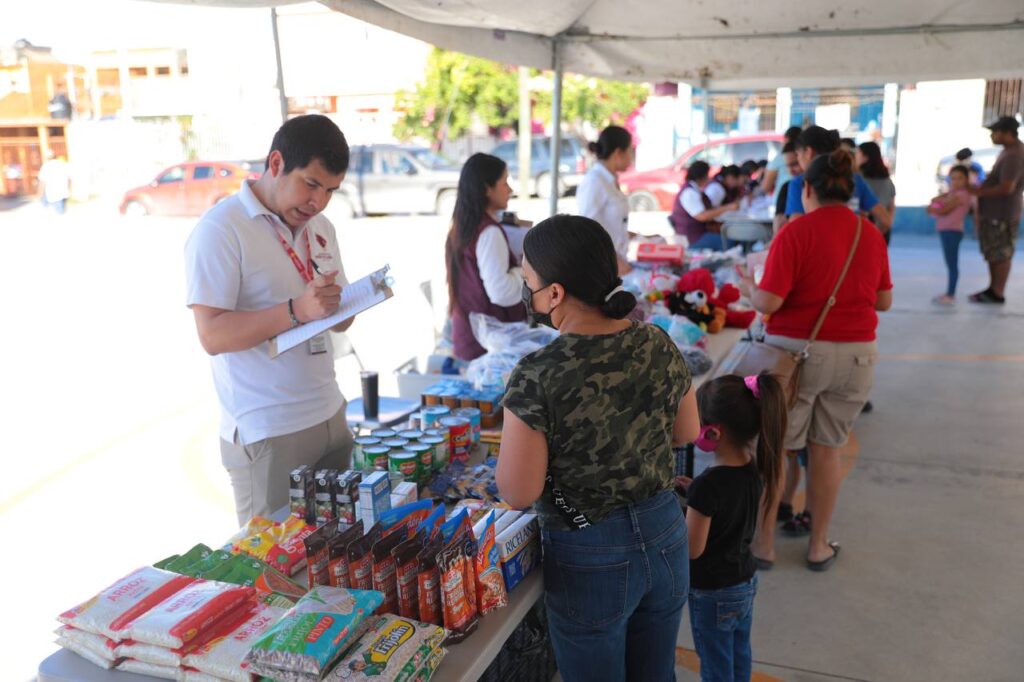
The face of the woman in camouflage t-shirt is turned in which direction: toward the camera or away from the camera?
away from the camera

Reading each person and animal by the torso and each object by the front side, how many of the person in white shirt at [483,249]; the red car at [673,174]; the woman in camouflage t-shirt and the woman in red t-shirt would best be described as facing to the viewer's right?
1

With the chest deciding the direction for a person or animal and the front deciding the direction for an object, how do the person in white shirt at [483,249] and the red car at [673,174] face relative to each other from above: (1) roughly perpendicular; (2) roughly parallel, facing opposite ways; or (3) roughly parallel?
roughly parallel, facing opposite ways

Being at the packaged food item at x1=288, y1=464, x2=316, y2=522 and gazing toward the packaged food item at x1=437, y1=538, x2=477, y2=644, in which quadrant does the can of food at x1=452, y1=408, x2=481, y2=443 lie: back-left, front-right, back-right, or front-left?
back-left

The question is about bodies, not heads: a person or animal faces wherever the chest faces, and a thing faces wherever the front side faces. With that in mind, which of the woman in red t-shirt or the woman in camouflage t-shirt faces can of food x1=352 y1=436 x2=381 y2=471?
the woman in camouflage t-shirt

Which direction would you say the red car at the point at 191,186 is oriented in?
to the viewer's left

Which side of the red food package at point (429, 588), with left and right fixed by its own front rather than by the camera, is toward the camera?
front

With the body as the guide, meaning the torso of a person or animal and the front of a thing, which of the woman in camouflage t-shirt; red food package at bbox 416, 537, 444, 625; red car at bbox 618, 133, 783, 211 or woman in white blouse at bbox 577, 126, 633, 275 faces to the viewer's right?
the woman in white blouse

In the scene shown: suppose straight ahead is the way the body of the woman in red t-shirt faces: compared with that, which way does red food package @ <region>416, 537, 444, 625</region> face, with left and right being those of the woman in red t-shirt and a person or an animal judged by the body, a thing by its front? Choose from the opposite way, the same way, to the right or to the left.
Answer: the opposite way

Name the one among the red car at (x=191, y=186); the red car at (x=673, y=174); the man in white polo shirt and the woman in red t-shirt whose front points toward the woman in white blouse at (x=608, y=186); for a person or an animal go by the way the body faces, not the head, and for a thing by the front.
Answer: the woman in red t-shirt

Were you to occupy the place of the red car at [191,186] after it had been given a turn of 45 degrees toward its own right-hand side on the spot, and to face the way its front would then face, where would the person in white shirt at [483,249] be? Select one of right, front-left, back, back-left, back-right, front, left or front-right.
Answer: back-left

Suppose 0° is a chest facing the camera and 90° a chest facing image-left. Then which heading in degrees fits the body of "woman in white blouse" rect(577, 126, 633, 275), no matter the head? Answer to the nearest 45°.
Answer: approximately 270°

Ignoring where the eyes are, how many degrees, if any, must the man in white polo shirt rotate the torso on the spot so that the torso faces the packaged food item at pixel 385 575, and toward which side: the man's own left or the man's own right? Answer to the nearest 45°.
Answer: approximately 45° to the man's own right

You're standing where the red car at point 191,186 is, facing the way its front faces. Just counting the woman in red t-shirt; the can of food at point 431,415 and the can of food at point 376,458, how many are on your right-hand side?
0

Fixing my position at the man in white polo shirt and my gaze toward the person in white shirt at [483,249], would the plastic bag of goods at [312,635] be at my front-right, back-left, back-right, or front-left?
back-right

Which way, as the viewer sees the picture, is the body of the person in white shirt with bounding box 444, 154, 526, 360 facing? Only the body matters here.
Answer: to the viewer's right

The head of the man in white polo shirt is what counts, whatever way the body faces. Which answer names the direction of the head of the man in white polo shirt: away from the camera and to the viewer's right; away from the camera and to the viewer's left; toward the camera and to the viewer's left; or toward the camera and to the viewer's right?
toward the camera and to the viewer's right

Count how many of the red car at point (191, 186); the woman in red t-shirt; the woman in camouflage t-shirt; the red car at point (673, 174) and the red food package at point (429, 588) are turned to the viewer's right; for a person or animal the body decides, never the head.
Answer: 0

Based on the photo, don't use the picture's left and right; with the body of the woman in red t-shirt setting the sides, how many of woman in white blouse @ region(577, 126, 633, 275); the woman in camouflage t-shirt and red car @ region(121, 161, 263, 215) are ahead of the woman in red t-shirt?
2

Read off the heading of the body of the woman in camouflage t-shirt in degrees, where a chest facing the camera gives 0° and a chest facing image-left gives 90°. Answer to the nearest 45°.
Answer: approximately 135°

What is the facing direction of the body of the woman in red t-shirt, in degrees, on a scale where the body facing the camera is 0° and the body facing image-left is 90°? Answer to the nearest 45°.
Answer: approximately 135°

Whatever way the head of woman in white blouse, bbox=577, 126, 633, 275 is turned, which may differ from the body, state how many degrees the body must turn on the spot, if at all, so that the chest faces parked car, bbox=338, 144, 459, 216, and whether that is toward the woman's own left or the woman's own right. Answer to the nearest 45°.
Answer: approximately 90° to the woman's own left

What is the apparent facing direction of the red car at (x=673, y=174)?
to the viewer's left

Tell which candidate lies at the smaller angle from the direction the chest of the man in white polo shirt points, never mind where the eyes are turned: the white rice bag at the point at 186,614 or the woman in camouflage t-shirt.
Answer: the woman in camouflage t-shirt
